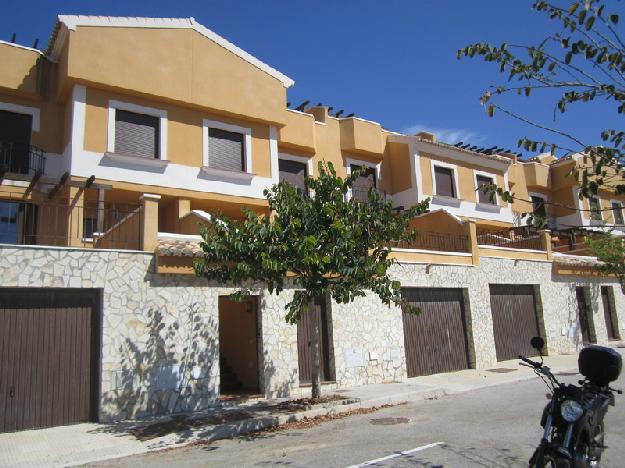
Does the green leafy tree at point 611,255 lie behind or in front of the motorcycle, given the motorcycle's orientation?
behind

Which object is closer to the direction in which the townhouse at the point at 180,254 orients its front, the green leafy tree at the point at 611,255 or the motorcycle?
the motorcycle

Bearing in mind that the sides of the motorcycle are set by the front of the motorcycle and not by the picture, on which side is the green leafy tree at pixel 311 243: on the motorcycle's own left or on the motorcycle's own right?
on the motorcycle's own right

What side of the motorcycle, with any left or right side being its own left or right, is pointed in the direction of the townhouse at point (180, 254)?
right

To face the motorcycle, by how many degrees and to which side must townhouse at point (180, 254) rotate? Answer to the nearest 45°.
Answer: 0° — it already faces it

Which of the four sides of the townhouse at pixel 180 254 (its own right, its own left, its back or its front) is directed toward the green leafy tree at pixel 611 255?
left

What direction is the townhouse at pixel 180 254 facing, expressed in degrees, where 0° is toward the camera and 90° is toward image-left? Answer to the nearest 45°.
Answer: approximately 315°

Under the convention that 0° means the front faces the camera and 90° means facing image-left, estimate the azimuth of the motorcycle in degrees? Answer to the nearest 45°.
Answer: approximately 45°
